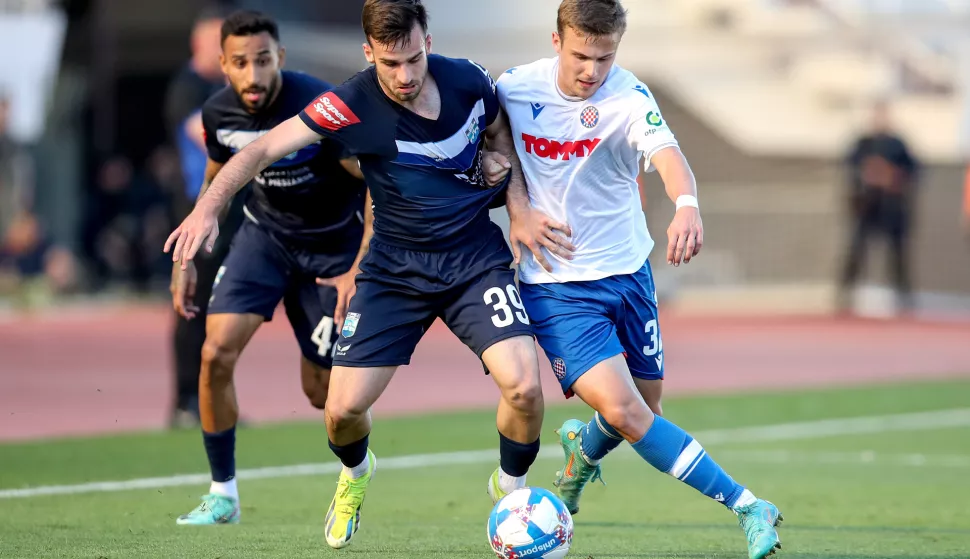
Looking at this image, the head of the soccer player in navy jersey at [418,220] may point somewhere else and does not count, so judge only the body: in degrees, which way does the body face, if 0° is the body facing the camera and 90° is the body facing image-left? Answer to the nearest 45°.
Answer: approximately 0°

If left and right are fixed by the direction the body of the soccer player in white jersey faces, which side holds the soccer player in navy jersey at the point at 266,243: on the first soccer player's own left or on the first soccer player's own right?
on the first soccer player's own right
